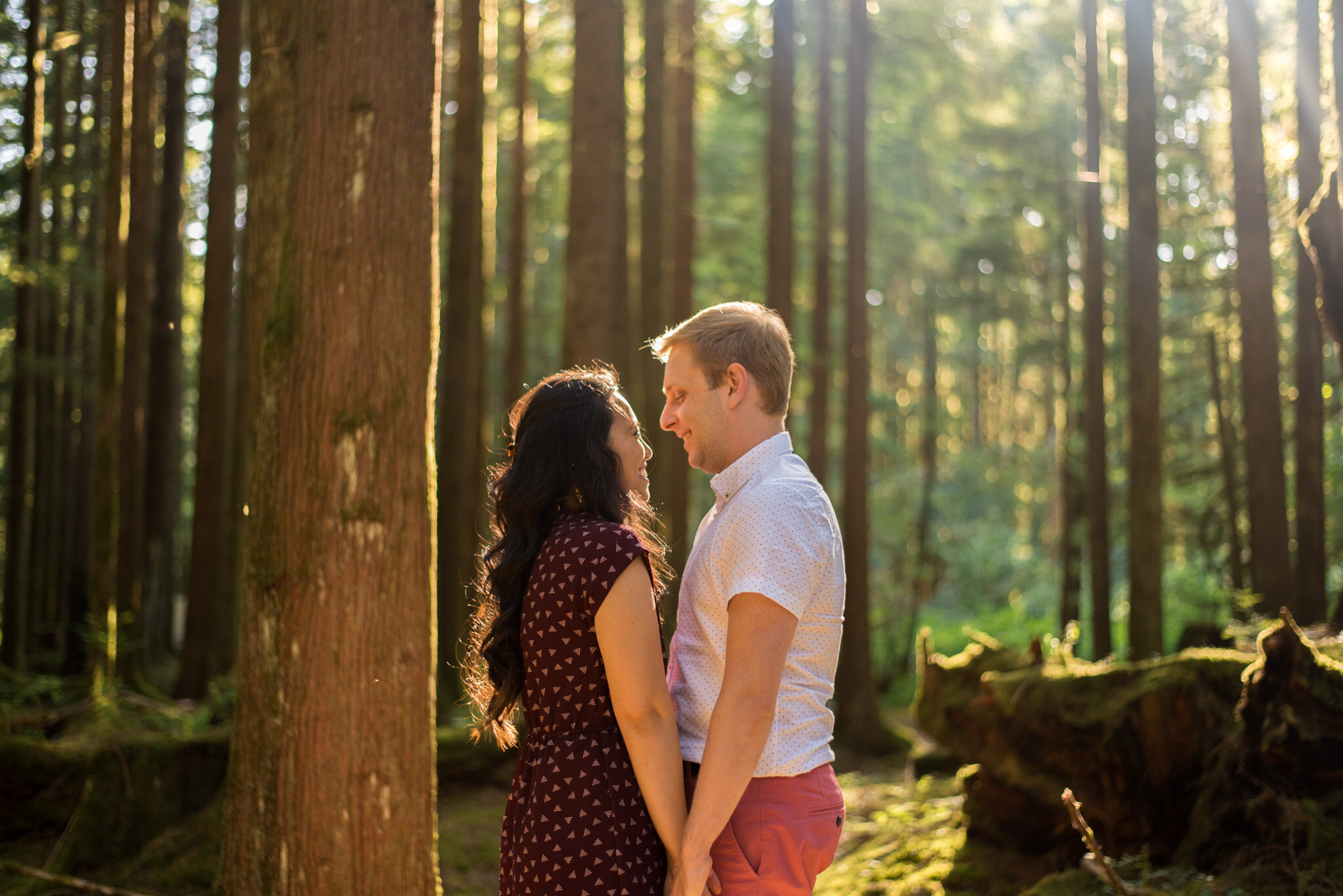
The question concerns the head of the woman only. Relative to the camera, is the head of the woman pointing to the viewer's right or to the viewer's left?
to the viewer's right

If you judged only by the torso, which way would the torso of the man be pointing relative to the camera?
to the viewer's left

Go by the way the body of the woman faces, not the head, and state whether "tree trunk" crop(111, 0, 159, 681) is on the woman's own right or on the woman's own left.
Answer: on the woman's own left

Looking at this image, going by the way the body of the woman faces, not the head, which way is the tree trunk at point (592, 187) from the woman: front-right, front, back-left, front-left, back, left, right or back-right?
front-left

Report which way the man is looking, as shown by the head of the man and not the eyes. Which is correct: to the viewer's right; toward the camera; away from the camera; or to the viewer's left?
to the viewer's left

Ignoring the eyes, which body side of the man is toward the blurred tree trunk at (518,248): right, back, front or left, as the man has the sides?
right

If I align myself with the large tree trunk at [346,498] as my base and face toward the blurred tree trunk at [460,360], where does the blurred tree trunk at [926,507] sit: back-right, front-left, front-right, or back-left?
front-right

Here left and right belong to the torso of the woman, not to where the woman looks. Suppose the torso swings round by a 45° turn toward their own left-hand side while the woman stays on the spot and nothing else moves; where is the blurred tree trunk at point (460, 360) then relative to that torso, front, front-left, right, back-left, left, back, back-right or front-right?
front

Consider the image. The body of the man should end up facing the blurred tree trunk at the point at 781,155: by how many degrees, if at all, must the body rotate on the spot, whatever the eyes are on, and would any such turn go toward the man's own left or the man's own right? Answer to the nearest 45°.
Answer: approximately 90° to the man's own right

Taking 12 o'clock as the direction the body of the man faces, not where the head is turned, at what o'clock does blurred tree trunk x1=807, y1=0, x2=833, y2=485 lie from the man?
The blurred tree trunk is roughly at 3 o'clock from the man.

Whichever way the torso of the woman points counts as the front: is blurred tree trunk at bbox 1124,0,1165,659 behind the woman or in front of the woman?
in front

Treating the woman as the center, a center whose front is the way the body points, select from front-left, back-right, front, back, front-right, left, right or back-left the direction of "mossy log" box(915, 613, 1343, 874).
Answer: front
